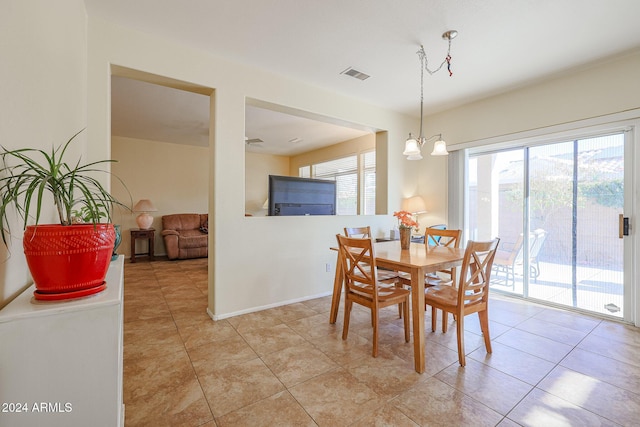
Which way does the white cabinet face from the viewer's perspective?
to the viewer's right

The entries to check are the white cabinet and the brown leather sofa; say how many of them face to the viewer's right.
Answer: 1

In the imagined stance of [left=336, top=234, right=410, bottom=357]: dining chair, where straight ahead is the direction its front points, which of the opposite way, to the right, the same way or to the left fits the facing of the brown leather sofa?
to the right

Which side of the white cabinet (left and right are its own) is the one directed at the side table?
left

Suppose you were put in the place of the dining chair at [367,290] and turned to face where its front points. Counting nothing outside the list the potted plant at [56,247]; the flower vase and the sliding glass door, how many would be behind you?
1

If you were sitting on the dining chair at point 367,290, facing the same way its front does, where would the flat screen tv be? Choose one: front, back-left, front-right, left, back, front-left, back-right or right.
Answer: left

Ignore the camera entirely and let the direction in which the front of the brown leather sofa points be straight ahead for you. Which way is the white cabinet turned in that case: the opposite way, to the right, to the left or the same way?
to the left

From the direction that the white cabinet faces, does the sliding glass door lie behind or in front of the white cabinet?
in front

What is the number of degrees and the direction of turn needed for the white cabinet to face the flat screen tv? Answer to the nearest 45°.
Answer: approximately 45° to its left

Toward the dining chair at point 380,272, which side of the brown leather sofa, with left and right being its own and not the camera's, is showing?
front

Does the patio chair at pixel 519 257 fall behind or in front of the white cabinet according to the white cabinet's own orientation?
in front

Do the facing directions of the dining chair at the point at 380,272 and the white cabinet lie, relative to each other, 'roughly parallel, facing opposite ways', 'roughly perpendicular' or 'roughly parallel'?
roughly perpendicular

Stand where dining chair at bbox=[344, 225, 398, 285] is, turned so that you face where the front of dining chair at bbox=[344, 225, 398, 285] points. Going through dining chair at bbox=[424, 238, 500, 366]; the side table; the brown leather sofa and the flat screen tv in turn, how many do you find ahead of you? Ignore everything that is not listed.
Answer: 1

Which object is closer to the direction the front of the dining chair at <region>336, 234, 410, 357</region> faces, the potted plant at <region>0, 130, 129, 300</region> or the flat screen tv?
the flat screen tv

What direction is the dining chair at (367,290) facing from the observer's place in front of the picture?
facing away from the viewer and to the right of the viewer

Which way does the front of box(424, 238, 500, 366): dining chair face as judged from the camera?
facing away from the viewer and to the left of the viewer

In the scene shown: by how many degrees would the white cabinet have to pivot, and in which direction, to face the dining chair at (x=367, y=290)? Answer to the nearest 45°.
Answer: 0° — it already faces it
